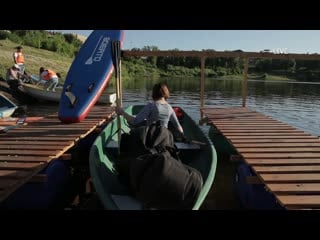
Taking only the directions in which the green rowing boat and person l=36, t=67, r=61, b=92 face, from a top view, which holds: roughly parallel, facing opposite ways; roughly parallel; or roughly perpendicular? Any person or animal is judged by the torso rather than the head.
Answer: roughly perpendicular

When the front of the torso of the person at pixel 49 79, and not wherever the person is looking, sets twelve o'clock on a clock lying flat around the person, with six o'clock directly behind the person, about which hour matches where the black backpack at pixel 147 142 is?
The black backpack is roughly at 9 o'clock from the person.

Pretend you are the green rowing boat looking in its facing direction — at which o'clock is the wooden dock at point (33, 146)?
The wooden dock is roughly at 10 o'clock from the green rowing boat.

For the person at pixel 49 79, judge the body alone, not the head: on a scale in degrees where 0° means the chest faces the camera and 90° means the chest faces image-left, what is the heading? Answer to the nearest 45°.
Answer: approximately 90°

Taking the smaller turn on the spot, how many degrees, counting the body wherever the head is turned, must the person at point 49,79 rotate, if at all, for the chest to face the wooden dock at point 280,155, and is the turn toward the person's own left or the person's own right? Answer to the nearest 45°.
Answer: approximately 90° to the person's own left

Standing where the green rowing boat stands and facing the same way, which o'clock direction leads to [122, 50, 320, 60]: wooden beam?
The wooden beam is roughly at 1 o'clock from the green rowing boat.

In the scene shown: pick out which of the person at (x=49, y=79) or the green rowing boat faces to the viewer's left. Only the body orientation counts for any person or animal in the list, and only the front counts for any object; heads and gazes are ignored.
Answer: the person

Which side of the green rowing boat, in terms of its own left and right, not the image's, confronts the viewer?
back
